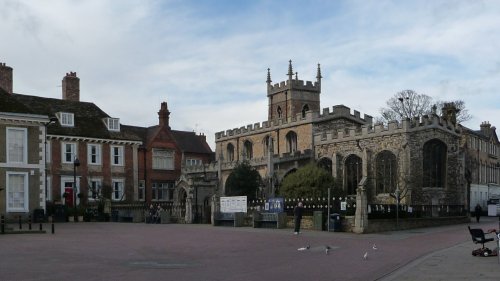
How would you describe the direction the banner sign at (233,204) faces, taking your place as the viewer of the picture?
facing the viewer

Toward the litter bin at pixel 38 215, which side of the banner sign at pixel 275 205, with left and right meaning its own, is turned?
right

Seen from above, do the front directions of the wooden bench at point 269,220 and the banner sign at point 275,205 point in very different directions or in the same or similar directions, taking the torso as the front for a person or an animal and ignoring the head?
same or similar directions

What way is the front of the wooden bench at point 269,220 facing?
toward the camera

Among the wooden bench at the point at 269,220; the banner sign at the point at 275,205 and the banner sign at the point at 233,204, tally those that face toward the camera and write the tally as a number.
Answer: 3

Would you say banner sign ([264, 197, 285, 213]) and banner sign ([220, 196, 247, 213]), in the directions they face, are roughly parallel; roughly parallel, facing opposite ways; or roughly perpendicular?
roughly parallel

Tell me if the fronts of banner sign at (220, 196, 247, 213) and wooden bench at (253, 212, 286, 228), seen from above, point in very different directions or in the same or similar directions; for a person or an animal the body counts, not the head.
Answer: same or similar directions

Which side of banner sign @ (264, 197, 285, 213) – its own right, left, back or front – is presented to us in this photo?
front

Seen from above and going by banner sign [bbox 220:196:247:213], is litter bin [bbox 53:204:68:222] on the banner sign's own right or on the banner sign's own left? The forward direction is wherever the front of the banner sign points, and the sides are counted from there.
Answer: on the banner sign's own right

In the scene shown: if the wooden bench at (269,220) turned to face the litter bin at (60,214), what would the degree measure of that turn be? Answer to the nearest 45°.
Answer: approximately 135° to its right
